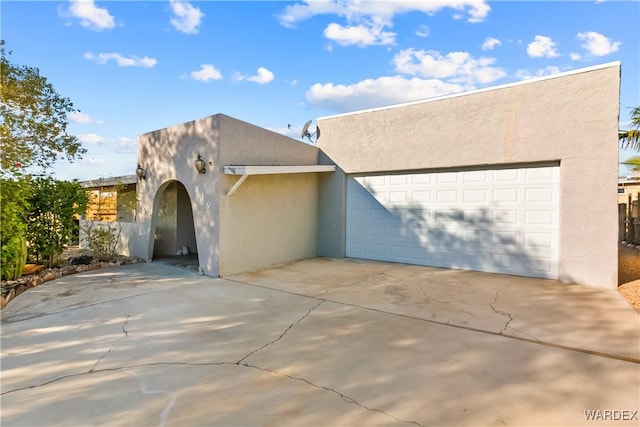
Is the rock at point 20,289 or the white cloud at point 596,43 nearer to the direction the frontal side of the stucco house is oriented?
the rock

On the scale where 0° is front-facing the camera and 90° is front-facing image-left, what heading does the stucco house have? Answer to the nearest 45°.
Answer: approximately 45°
